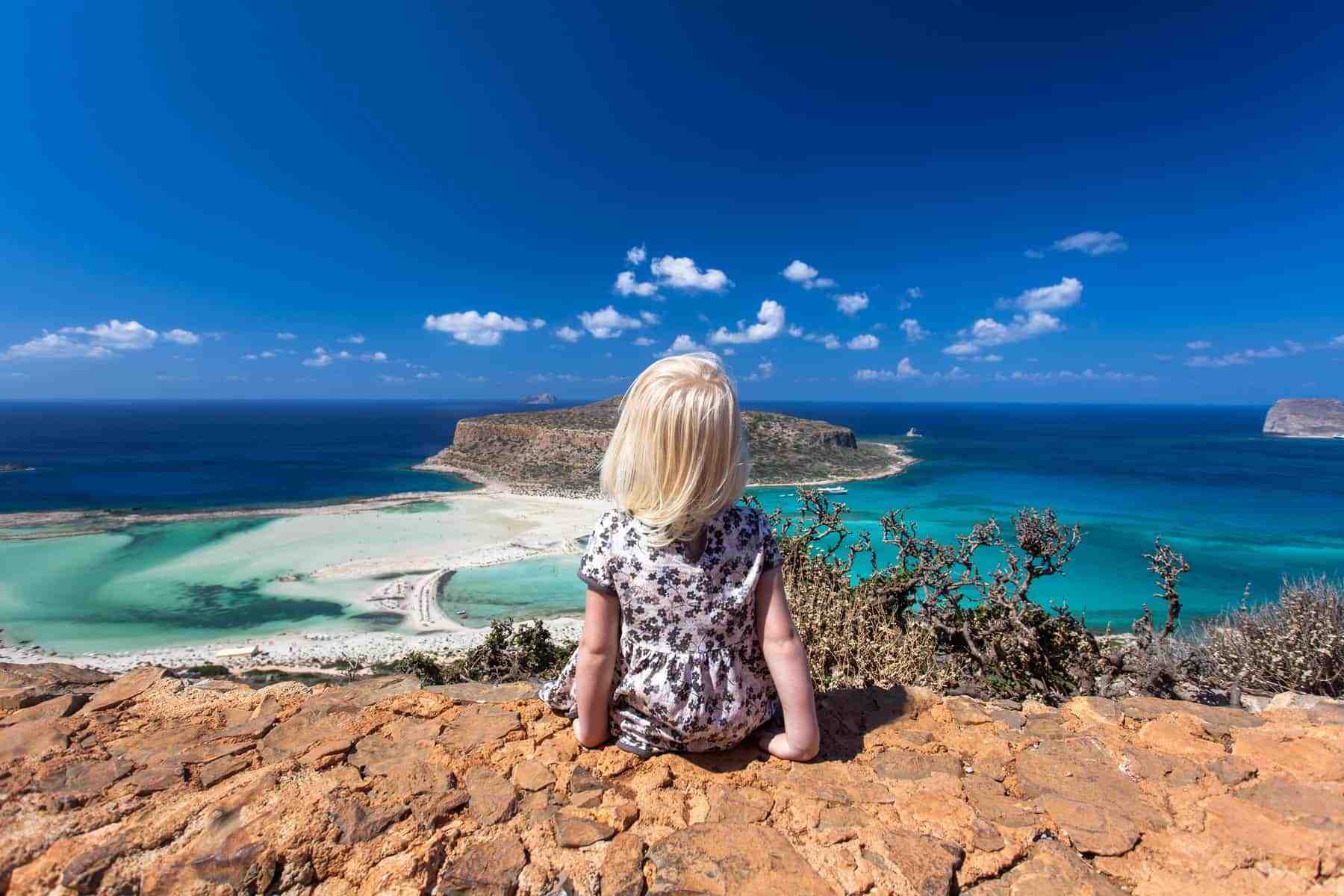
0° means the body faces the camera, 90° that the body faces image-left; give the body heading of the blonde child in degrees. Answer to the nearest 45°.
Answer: approximately 180°

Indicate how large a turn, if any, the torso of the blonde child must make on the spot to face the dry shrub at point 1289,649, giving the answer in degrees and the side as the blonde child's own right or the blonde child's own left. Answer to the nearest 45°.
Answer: approximately 45° to the blonde child's own right

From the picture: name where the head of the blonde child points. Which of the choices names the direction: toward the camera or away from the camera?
away from the camera
